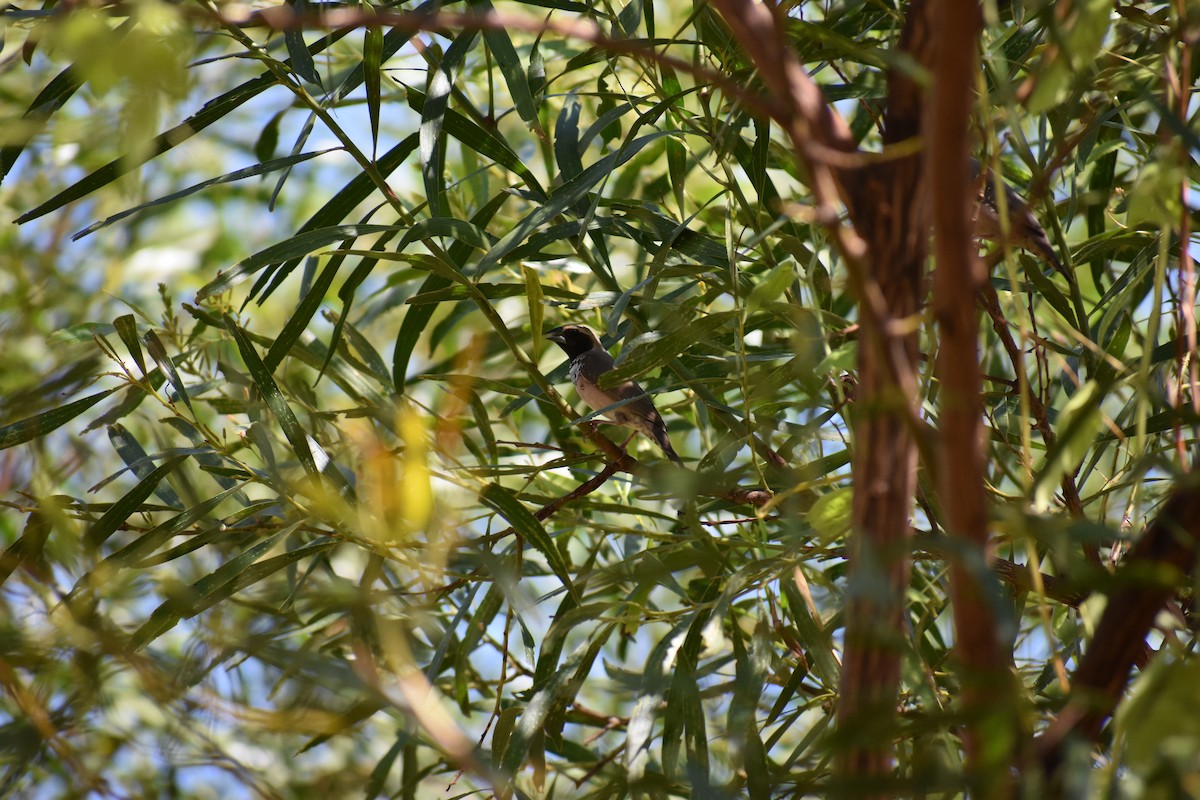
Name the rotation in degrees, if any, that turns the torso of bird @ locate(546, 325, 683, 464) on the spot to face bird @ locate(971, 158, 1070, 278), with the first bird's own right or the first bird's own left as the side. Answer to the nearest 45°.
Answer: approximately 135° to the first bird's own left

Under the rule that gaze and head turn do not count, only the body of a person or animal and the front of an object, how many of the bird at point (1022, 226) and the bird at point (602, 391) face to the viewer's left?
2

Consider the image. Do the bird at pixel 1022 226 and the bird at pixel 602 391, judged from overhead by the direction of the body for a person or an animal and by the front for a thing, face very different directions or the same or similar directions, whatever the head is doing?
same or similar directions

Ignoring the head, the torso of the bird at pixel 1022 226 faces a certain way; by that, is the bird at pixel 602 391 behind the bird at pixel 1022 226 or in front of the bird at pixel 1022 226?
in front

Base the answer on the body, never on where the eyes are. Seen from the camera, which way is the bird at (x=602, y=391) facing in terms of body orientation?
to the viewer's left

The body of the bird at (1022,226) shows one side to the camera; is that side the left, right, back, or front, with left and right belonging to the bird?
left
